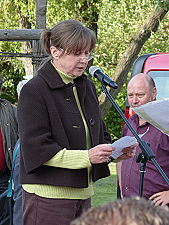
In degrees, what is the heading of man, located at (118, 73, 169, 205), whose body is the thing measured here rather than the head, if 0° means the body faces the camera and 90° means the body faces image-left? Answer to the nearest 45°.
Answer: approximately 45°

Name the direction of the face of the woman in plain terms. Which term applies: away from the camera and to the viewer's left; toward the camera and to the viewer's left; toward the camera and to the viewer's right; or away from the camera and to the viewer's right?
toward the camera and to the viewer's right

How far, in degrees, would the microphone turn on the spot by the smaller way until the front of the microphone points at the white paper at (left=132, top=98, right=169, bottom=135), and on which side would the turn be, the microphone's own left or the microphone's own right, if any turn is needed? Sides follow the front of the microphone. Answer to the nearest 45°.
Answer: approximately 180°

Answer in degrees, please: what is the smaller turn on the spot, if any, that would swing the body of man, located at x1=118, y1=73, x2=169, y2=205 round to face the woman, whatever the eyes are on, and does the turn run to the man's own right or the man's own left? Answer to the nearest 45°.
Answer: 0° — they already face them

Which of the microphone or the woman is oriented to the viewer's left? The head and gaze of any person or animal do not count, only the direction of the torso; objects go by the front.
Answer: the microphone

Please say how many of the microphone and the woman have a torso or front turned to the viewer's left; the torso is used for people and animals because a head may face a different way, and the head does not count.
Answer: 1

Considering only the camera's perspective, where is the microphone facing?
facing to the left of the viewer
